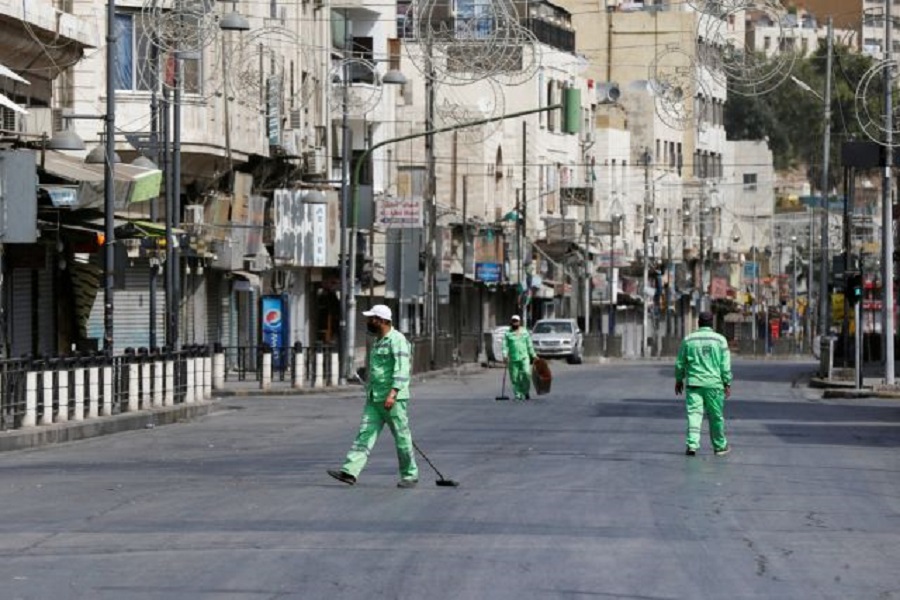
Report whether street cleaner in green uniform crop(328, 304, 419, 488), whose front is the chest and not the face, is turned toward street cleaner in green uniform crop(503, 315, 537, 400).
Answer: no

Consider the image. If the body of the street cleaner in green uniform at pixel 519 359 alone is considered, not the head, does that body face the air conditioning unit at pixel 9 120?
no

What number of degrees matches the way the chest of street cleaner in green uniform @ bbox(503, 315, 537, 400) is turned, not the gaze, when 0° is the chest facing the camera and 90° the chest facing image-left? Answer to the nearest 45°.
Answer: approximately 0°

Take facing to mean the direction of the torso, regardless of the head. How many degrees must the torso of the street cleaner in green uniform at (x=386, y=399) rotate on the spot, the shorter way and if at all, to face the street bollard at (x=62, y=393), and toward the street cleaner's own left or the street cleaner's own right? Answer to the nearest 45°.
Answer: approximately 45° to the street cleaner's own right

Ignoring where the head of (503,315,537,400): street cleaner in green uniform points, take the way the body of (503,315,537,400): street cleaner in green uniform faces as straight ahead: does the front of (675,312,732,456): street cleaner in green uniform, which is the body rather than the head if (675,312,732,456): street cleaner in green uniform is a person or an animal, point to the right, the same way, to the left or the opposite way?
the opposite way

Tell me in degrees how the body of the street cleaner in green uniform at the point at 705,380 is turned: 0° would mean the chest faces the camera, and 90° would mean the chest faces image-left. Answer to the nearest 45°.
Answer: approximately 180°

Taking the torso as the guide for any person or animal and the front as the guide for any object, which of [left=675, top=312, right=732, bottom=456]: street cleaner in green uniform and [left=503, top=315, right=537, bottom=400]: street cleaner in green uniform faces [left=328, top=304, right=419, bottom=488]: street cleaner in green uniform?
[left=503, top=315, right=537, bottom=400]: street cleaner in green uniform

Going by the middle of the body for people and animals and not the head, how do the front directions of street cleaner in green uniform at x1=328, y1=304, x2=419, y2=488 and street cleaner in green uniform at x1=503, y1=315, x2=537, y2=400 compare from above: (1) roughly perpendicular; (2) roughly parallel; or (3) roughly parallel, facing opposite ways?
roughly perpendicular

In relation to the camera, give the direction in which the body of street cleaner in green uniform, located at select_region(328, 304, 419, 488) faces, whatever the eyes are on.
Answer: to the viewer's left
